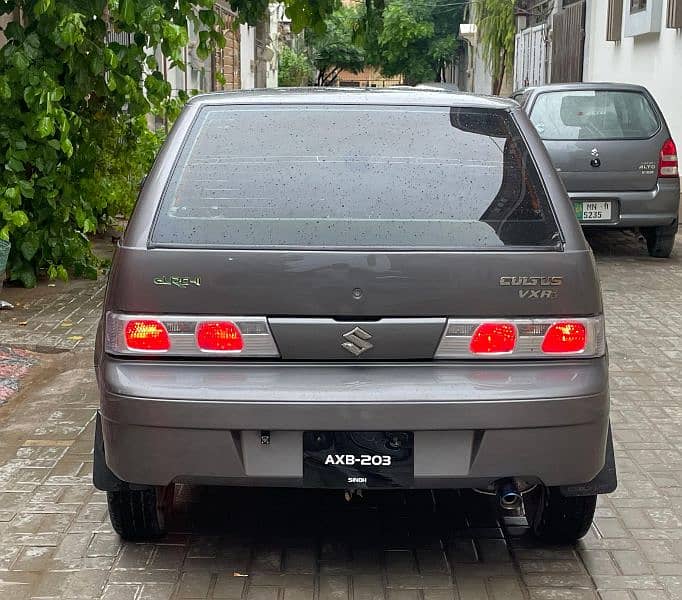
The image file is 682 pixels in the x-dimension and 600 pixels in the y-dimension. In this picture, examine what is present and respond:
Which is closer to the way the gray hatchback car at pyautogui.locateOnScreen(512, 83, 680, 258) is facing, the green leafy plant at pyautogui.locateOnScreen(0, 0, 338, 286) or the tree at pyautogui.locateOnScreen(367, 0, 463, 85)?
the tree

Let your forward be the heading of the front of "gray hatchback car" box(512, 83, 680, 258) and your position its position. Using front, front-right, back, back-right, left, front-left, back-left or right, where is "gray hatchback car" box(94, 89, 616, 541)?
back

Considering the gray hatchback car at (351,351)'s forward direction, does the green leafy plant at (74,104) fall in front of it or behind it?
in front

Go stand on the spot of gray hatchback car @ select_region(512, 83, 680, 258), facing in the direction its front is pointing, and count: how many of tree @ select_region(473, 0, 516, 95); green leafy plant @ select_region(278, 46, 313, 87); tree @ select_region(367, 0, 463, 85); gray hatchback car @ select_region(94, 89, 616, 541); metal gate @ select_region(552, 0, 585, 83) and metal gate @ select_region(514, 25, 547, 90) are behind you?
1

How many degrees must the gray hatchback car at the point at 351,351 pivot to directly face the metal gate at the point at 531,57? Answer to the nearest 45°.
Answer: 0° — it already faces it

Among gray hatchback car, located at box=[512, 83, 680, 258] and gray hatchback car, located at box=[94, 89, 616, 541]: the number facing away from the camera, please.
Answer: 2

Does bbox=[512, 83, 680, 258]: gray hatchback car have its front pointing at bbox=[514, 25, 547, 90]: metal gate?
yes

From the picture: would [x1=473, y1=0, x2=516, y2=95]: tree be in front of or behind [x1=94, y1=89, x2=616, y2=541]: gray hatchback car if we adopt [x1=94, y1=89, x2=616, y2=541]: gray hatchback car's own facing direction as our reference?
in front

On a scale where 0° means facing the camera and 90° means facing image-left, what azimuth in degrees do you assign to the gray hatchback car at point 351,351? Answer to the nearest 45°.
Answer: approximately 180°

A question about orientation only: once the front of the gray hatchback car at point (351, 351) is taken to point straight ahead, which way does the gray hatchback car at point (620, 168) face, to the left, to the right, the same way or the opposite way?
the same way

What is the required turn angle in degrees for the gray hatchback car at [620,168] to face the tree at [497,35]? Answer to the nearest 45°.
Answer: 0° — it already faces it

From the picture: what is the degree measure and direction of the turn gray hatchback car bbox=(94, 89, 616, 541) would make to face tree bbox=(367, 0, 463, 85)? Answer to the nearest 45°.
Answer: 0° — it already faces it

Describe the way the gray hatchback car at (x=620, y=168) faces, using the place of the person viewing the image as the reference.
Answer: facing away from the viewer
